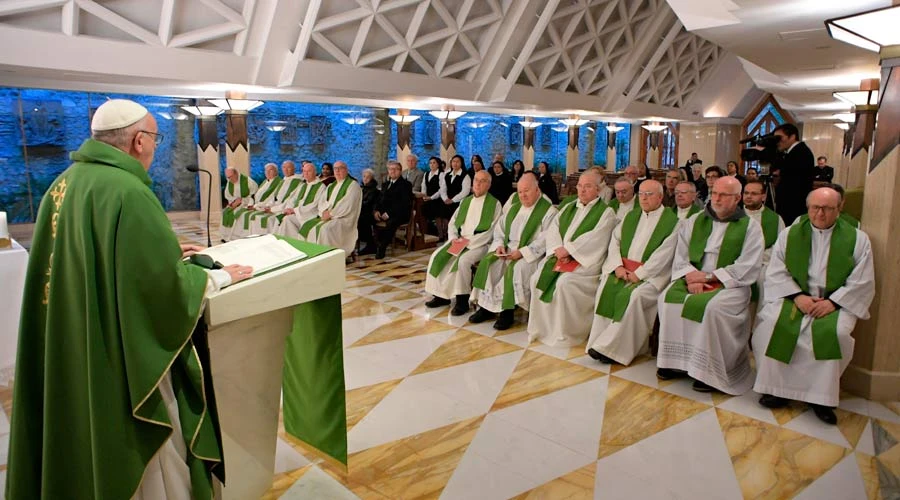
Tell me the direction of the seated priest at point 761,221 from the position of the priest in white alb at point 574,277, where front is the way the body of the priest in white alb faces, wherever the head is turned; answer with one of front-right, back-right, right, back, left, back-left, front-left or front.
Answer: back-left

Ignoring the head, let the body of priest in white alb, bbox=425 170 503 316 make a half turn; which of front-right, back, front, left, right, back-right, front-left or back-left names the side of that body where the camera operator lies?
front-right

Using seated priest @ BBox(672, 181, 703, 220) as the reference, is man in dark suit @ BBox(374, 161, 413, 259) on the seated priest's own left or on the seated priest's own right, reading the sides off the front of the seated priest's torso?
on the seated priest's own right

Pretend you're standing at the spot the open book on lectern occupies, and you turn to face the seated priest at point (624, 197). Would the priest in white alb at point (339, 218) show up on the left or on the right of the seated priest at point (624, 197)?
left

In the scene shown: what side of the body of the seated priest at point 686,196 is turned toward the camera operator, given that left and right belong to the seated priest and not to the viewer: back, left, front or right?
back

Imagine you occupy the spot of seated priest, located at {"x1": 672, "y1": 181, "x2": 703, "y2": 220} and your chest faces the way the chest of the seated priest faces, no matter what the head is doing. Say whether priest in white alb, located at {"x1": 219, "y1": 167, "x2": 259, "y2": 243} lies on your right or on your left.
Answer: on your right

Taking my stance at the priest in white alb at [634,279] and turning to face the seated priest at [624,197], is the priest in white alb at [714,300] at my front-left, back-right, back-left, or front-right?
back-right
